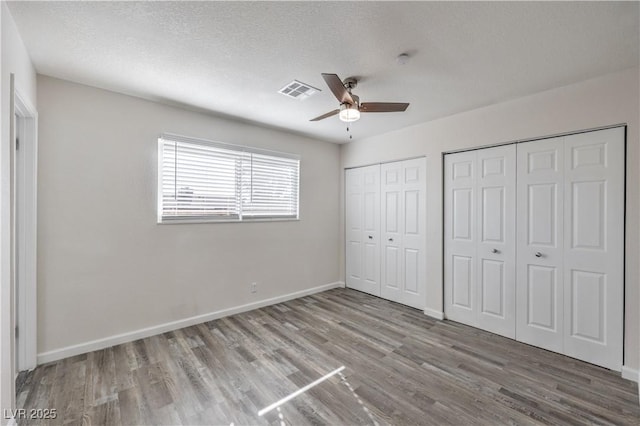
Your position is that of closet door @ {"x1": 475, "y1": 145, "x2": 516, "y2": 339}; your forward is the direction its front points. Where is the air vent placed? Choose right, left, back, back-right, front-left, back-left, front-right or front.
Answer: front

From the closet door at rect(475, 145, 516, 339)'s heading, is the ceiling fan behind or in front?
in front

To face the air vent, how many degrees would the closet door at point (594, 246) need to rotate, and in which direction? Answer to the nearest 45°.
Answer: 0° — it already faces it

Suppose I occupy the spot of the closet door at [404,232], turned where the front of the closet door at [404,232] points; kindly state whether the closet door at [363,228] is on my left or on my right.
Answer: on my right

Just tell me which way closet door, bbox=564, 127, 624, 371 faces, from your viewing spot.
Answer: facing the viewer and to the left of the viewer

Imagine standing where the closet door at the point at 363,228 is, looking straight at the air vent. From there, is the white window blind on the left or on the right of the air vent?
right

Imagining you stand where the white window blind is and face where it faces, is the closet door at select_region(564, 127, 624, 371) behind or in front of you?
in front

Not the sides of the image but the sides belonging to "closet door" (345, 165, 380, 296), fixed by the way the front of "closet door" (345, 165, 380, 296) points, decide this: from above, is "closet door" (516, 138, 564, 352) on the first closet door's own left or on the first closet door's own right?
on the first closet door's own left

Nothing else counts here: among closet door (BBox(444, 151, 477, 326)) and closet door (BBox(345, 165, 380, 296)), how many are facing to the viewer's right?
0

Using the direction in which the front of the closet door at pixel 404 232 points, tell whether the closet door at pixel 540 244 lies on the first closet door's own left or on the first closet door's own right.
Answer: on the first closet door's own left

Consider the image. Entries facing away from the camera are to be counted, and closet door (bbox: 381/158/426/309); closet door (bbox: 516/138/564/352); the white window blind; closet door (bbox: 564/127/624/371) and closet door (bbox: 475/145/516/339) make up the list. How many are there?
0

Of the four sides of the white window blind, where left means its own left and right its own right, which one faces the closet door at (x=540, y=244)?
front

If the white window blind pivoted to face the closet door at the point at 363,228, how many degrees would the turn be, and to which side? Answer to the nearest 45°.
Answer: approximately 45° to its left

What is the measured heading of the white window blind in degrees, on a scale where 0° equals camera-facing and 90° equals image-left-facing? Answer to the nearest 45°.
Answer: approximately 315°

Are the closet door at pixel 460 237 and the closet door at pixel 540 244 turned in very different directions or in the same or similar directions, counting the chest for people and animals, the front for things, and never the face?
same or similar directions
